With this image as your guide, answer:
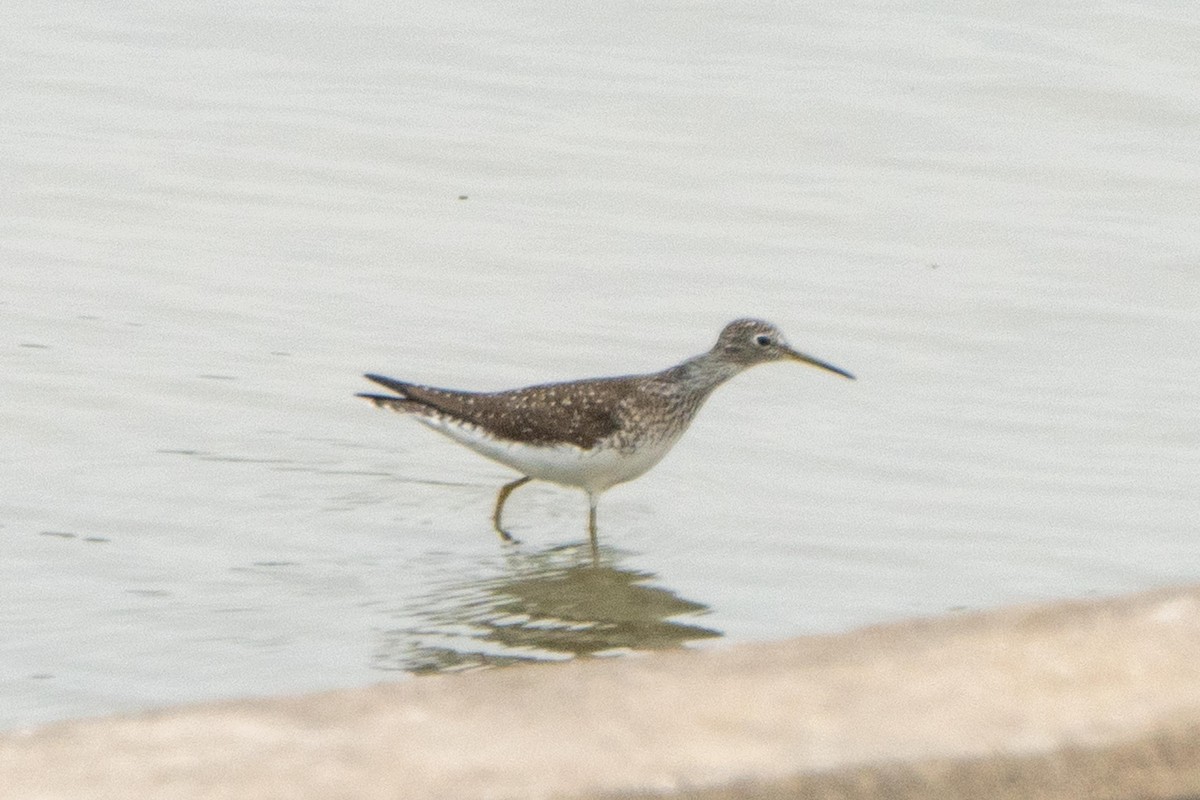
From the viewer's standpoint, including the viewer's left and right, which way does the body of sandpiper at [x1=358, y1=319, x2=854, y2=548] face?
facing to the right of the viewer
